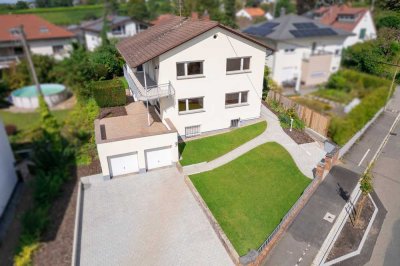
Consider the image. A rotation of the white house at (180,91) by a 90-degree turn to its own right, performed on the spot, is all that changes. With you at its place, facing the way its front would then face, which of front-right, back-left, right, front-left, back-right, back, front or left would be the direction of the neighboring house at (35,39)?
front-right

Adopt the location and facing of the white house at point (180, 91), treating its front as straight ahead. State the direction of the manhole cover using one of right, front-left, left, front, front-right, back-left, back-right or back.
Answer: front-left

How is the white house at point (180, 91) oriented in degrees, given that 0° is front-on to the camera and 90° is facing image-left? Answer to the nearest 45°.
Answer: approximately 0°

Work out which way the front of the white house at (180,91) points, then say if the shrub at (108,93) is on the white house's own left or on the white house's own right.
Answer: on the white house's own right

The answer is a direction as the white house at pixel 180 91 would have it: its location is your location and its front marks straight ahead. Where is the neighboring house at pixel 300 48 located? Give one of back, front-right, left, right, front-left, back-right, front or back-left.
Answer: back-left

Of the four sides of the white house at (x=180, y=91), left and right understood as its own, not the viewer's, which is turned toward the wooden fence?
left

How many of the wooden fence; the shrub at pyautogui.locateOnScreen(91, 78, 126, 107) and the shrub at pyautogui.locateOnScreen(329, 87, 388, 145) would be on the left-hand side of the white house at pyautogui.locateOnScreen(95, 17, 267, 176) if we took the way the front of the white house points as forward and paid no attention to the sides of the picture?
2

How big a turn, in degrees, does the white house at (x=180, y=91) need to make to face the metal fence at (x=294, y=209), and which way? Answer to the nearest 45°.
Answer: approximately 45° to its left

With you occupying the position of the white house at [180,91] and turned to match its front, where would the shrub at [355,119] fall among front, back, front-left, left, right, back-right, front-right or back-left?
left
